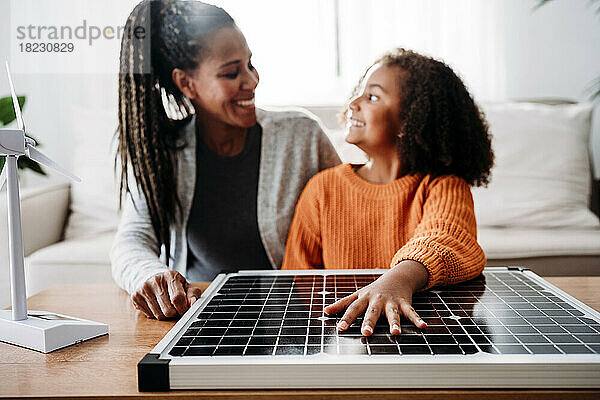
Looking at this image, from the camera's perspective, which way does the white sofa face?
toward the camera

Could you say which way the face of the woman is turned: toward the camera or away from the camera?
toward the camera

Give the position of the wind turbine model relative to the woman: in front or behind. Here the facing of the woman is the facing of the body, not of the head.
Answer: in front

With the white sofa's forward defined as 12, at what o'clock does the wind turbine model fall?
The wind turbine model is roughly at 1 o'clock from the white sofa.

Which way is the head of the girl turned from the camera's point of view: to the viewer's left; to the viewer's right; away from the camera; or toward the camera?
to the viewer's left

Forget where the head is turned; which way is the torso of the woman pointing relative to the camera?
toward the camera
